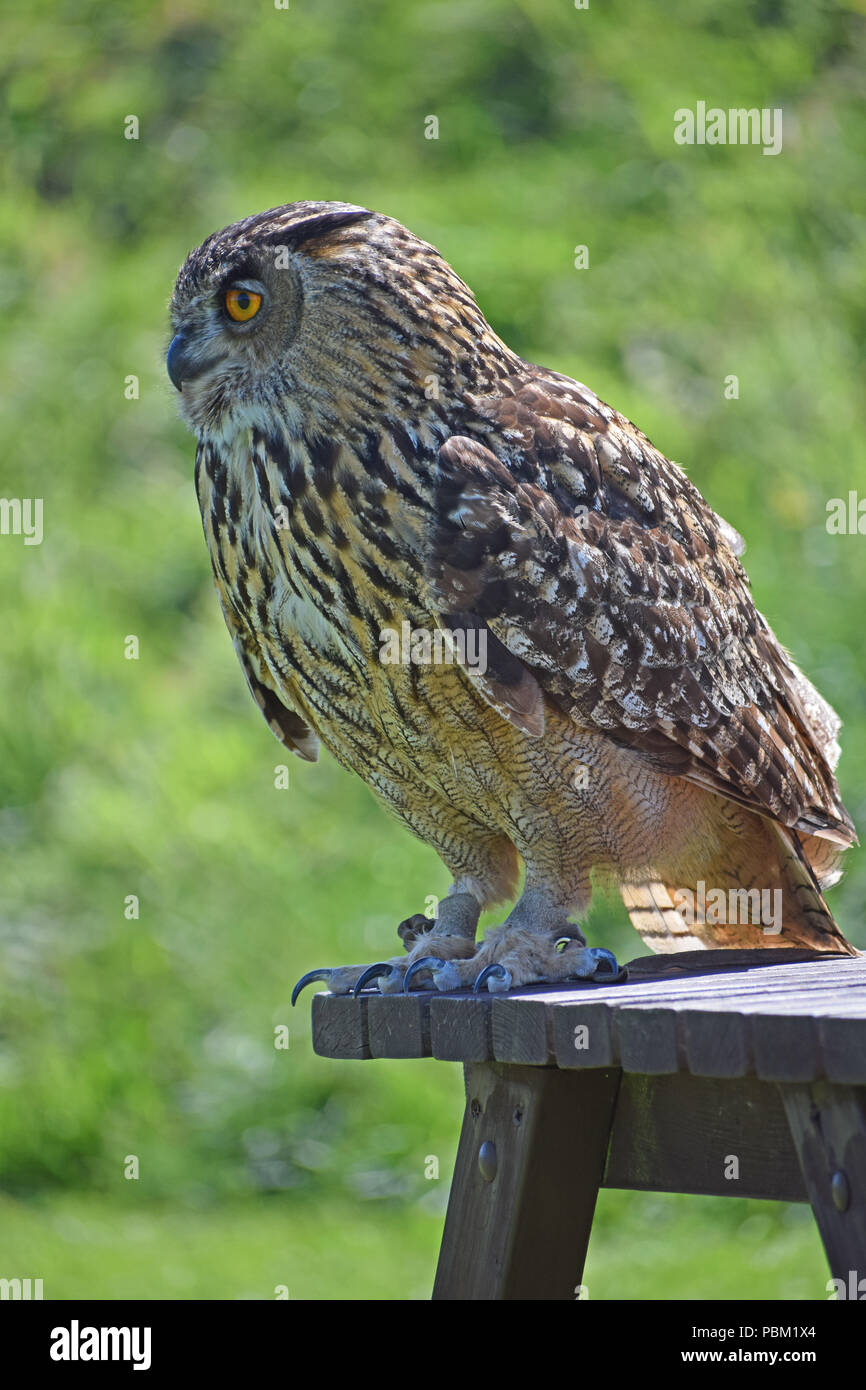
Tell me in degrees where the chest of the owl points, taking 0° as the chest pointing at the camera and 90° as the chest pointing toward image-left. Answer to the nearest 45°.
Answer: approximately 90°
